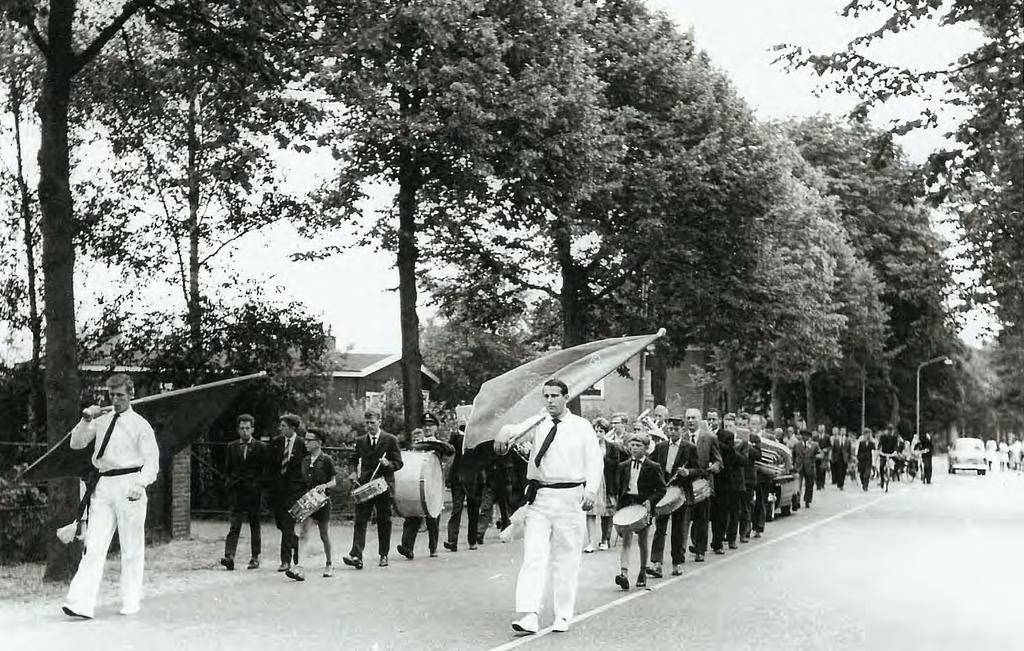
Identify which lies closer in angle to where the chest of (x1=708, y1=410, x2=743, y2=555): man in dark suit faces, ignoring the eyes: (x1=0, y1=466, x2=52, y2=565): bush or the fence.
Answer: the bush

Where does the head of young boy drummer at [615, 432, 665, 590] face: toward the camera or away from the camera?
toward the camera

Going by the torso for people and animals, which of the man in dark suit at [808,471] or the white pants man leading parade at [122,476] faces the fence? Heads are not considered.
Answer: the man in dark suit

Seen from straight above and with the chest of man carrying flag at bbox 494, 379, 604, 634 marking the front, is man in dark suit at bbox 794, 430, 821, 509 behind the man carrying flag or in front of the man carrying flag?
behind

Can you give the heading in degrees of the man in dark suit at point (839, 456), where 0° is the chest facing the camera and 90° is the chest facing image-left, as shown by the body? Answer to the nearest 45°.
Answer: approximately 0°

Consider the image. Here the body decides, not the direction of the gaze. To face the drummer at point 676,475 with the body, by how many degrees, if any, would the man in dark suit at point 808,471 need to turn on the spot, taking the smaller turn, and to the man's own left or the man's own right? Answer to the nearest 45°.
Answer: approximately 45° to the man's own left

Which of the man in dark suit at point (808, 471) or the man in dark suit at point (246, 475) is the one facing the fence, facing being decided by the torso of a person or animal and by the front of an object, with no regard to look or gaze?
the man in dark suit at point (808, 471)

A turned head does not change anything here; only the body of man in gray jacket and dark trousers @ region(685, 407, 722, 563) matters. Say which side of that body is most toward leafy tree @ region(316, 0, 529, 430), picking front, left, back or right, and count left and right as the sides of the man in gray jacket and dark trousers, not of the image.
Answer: right

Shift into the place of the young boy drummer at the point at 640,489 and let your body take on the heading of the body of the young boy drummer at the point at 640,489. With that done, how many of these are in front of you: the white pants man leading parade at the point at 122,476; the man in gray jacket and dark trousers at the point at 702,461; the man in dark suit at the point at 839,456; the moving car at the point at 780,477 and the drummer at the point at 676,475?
1

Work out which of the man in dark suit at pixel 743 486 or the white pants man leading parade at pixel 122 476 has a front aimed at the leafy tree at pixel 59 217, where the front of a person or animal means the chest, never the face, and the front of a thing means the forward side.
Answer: the man in dark suit

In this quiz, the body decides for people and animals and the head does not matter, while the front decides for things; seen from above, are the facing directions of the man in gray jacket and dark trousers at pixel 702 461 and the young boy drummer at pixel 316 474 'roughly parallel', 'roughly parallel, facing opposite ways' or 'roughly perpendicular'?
roughly parallel

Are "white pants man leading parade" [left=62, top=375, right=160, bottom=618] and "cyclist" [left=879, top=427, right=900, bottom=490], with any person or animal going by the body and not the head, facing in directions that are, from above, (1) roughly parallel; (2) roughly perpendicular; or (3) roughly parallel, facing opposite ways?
roughly parallel

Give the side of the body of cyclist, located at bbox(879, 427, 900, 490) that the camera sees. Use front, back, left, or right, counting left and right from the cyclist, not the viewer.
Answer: front

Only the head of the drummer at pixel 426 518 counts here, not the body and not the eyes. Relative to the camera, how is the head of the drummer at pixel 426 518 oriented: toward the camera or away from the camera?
toward the camera

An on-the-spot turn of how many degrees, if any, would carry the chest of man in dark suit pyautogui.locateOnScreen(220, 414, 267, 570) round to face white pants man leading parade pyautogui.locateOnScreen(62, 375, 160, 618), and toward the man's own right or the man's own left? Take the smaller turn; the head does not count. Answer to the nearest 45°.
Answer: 0° — they already face them

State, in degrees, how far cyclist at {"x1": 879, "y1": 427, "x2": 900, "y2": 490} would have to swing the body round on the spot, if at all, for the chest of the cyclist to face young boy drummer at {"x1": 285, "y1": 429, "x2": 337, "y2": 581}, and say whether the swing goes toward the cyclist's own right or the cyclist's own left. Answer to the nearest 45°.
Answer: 0° — they already face them
